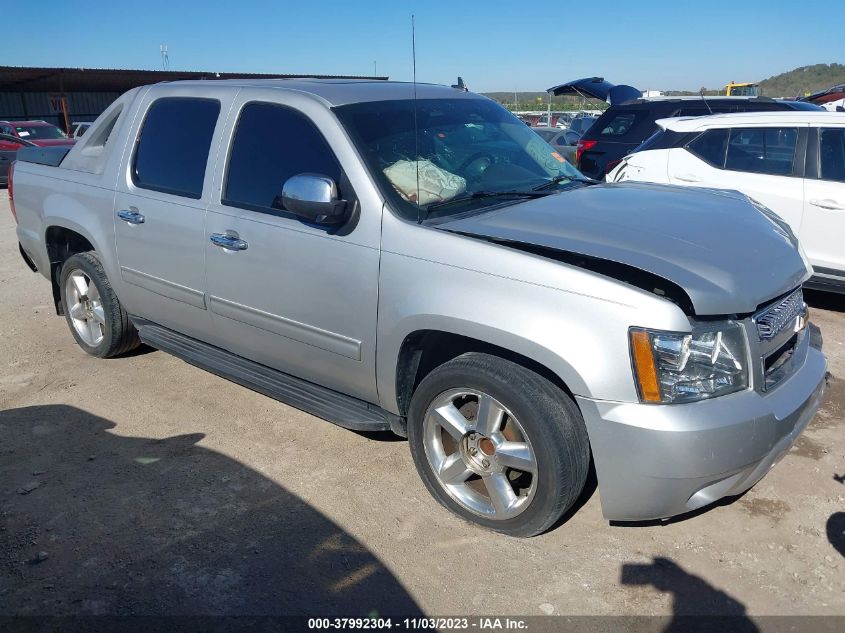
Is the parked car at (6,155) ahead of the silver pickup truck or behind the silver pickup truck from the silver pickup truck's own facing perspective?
behind

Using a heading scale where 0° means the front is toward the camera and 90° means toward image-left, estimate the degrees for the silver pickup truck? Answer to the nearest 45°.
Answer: approximately 315°

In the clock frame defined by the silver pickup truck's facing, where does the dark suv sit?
The dark suv is roughly at 8 o'clock from the silver pickup truck.

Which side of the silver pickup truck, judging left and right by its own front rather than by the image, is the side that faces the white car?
left
